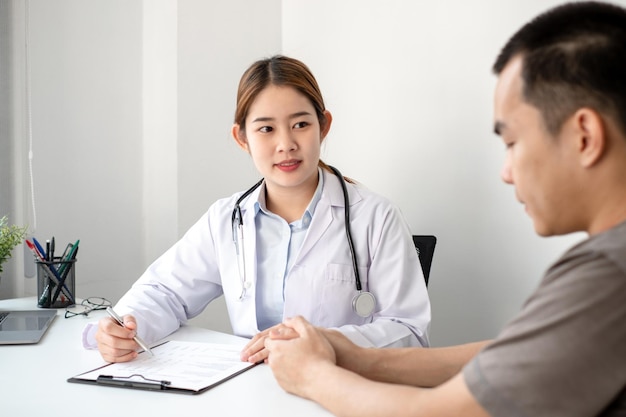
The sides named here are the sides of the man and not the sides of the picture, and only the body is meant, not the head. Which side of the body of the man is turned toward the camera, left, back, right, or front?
left

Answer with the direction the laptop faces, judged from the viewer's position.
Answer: facing to the right of the viewer

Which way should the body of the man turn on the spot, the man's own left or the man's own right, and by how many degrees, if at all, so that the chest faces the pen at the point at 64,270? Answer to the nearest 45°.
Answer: approximately 45° to the man's own right

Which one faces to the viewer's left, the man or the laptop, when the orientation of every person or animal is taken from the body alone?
the man
